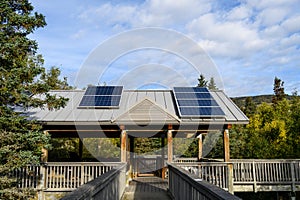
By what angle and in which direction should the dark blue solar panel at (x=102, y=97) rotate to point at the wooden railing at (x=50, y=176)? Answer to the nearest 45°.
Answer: approximately 45° to its right

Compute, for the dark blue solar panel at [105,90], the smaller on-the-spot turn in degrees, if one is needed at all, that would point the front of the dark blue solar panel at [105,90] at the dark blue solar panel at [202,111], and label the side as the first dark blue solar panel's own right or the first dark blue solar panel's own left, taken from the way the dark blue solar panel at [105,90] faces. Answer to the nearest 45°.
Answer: approximately 45° to the first dark blue solar panel's own left

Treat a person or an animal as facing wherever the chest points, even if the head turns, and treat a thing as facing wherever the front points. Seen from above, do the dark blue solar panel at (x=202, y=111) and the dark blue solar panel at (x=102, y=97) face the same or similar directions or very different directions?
same or similar directions

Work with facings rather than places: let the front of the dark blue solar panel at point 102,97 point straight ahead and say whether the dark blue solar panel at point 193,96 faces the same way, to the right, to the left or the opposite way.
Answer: the same way

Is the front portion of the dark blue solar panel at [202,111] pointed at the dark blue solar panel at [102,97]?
no

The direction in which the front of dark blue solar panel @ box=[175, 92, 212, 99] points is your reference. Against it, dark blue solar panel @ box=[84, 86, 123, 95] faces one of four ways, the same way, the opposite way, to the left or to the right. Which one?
the same way

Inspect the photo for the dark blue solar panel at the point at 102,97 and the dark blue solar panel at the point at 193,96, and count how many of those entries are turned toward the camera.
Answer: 2

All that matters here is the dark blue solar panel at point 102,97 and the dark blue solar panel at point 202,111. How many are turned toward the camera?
2

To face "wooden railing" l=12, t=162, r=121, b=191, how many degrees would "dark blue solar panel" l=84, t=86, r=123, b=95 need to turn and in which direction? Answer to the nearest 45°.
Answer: approximately 45° to its right

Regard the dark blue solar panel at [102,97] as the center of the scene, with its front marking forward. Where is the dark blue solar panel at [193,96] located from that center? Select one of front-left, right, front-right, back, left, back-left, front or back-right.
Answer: left

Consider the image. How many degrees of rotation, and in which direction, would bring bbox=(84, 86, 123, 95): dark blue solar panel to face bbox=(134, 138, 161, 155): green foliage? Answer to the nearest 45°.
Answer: approximately 180°

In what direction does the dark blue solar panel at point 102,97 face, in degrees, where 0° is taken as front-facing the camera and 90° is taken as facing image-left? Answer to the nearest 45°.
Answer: approximately 0°

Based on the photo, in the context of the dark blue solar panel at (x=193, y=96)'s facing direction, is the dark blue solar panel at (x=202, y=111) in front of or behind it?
in front

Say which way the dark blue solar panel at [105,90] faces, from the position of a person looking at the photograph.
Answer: facing the viewer

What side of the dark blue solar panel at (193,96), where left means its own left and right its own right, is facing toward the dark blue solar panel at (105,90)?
right

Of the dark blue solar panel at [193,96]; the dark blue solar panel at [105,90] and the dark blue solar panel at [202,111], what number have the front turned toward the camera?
3

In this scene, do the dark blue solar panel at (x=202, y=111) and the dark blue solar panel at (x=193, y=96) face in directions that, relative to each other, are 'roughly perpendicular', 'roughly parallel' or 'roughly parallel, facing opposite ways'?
roughly parallel
